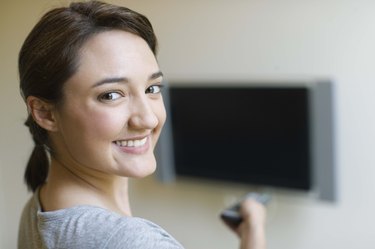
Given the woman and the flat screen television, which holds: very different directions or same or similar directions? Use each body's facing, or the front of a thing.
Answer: very different directions

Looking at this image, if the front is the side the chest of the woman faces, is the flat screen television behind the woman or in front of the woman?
in front

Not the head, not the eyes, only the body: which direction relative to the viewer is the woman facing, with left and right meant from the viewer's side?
facing away from the viewer and to the right of the viewer

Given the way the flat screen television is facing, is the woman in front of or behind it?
in front

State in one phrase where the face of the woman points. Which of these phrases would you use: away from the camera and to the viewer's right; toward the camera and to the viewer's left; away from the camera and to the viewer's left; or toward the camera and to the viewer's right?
toward the camera and to the viewer's right
